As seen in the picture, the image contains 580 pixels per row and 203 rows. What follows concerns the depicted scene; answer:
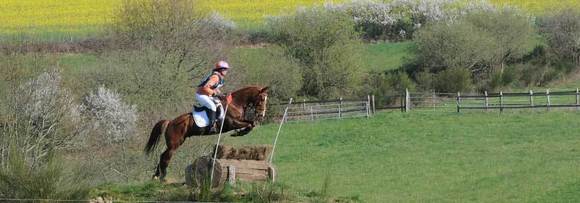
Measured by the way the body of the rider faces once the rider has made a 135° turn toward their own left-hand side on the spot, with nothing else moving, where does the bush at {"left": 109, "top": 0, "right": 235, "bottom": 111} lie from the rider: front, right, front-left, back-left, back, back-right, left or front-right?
front-right

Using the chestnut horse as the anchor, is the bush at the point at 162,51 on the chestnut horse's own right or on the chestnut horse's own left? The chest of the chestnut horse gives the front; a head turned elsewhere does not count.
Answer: on the chestnut horse's own left

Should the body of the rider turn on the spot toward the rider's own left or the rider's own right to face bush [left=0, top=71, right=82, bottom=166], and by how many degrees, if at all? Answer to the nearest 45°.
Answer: approximately 135° to the rider's own left

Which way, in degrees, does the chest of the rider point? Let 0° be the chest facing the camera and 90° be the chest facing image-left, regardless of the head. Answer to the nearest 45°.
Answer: approximately 270°

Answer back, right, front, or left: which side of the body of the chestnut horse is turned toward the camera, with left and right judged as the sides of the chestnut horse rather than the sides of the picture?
right
